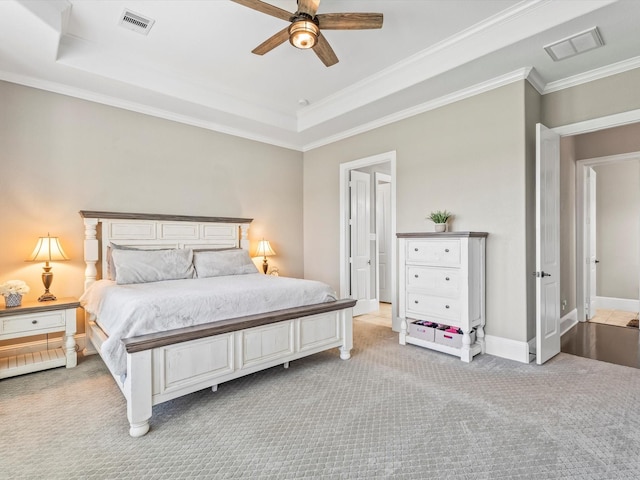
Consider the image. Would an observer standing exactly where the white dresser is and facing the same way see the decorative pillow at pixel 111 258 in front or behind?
in front

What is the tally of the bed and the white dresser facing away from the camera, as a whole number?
0

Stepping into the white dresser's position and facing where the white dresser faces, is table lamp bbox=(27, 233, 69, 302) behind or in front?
in front

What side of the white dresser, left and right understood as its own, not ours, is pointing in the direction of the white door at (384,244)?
right

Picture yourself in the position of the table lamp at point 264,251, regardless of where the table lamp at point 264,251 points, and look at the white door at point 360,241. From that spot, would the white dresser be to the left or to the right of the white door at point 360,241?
right

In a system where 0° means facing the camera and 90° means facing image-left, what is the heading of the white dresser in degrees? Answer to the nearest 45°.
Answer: approximately 45°

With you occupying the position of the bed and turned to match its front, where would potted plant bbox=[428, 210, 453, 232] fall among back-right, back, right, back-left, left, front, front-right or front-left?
front-left

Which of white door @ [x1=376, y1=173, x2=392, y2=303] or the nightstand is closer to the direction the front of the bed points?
the white door

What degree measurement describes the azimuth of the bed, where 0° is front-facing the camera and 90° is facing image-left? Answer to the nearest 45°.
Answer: approximately 315°

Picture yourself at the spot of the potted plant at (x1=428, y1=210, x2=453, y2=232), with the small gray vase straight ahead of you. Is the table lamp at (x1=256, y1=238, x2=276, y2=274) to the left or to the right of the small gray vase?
right

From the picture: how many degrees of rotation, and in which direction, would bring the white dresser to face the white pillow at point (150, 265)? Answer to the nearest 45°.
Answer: approximately 45° to its right

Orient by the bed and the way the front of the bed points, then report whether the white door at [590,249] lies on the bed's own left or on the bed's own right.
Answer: on the bed's own left
